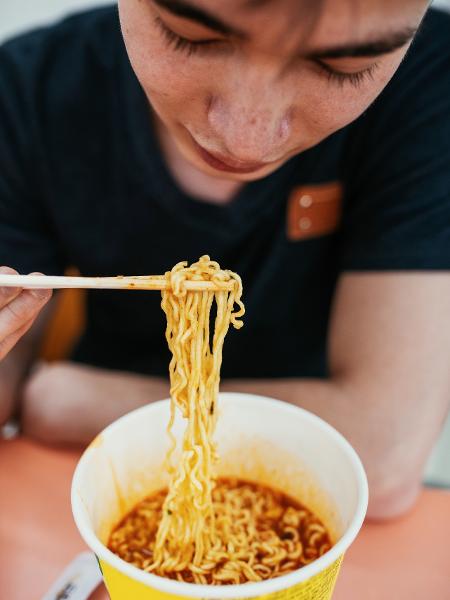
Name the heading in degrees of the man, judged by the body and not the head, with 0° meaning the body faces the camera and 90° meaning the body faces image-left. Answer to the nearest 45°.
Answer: approximately 0°
